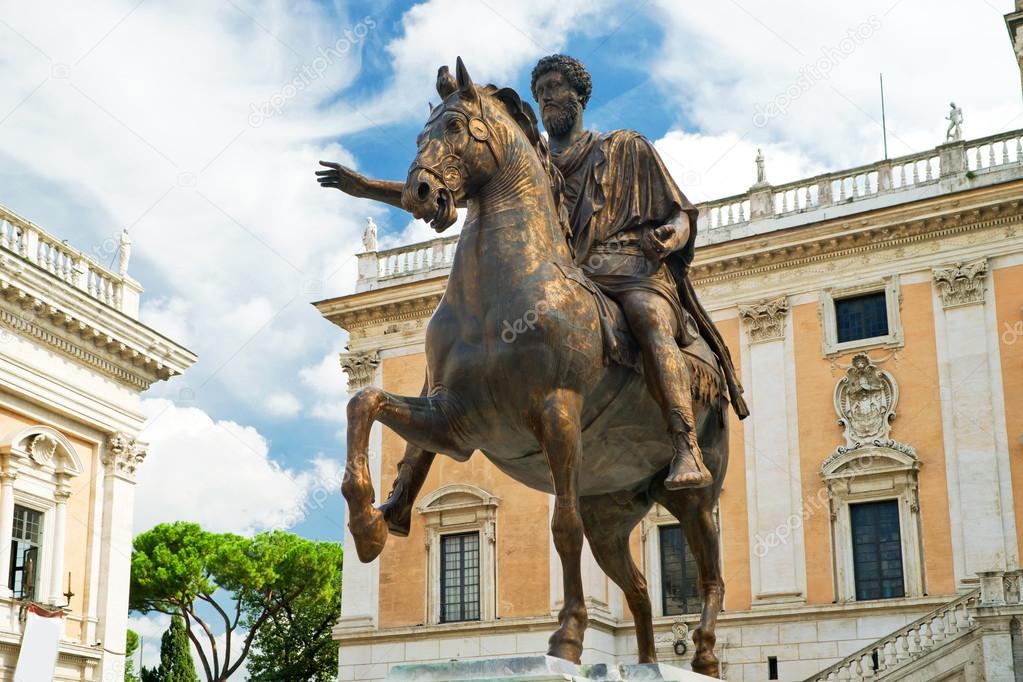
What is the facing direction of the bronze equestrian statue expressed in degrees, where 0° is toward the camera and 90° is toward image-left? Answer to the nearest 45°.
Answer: approximately 45°

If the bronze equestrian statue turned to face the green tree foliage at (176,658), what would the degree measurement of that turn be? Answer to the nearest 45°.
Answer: approximately 135° to its right

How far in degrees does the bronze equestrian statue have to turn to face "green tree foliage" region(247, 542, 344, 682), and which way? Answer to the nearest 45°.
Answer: approximately 135° to its right

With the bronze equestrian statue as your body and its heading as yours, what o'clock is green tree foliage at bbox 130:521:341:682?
The green tree foliage is roughly at 4 o'clock from the bronze equestrian statue.

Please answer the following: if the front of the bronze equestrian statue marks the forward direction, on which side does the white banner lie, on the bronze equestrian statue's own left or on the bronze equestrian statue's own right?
on the bronze equestrian statue's own right
